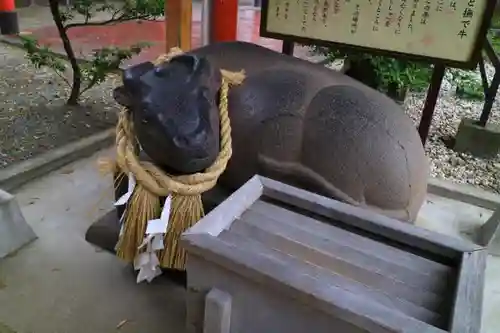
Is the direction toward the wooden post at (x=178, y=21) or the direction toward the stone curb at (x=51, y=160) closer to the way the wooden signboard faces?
the stone curb

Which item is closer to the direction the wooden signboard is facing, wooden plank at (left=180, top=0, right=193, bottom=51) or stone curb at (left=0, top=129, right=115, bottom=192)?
the stone curb

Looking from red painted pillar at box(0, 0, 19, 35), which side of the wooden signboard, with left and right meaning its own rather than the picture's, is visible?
right

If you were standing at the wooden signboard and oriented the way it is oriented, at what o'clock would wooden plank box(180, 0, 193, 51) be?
The wooden plank is roughly at 2 o'clock from the wooden signboard.

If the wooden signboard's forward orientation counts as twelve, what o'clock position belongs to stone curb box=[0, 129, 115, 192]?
The stone curb is roughly at 1 o'clock from the wooden signboard.

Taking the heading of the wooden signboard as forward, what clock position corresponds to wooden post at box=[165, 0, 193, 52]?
The wooden post is roughly at 2 o'clock from the wooden signboard.

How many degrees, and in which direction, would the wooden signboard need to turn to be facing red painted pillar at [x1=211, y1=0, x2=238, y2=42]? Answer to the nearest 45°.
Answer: approximately 90° to its right

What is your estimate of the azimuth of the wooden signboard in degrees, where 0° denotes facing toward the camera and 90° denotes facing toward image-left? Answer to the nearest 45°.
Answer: approximately 45°
